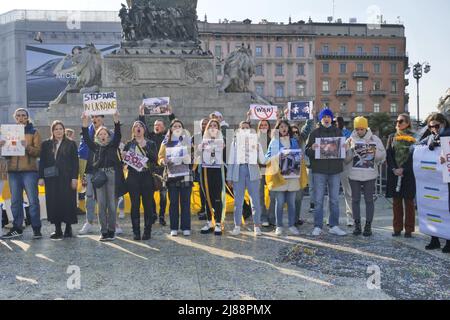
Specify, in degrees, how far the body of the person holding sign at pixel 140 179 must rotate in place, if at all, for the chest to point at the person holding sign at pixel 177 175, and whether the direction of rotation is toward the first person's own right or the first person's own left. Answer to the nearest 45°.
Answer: approximately 90° to the first person's own left

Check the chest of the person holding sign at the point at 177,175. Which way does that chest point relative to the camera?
toward the camera

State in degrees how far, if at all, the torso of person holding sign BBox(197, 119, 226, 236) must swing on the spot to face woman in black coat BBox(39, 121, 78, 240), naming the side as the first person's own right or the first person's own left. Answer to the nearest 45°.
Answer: approximately 90° to the first person's own right

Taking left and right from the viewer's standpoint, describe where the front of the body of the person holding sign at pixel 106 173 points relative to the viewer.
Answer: facing the viewer

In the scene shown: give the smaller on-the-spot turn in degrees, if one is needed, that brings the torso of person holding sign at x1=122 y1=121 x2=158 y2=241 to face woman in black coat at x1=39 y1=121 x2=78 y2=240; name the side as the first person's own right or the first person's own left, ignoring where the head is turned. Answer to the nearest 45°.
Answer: approximately 90° to the first person's own right

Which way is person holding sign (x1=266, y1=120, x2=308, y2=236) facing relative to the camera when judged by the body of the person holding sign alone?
toward the camera

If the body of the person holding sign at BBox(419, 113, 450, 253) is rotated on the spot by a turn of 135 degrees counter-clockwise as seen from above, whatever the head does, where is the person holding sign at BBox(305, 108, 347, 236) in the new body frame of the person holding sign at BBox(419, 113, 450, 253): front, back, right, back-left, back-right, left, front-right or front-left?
back

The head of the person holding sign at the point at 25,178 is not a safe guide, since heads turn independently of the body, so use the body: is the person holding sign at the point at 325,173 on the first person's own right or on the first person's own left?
on the first person's own left

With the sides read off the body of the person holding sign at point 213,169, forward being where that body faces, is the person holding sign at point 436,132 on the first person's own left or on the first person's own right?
on the first person's own left
